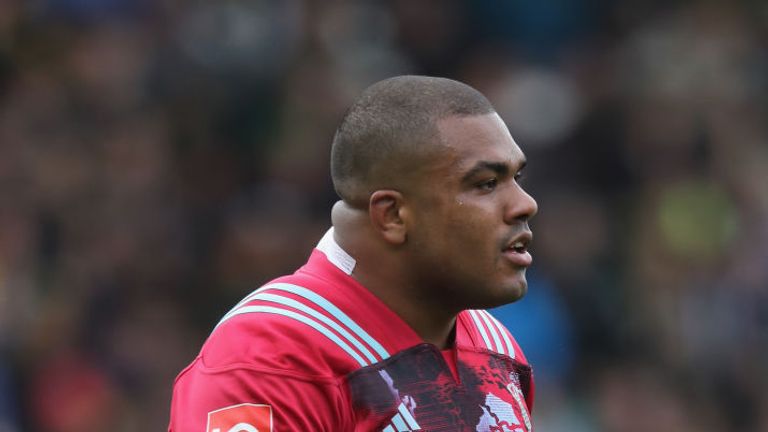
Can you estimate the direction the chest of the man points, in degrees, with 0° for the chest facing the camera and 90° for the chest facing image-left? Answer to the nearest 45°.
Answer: approximately 315°
